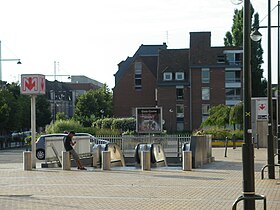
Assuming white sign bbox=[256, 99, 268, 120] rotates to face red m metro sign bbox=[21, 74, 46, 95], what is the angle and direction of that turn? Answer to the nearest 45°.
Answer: approximately 45° to its right

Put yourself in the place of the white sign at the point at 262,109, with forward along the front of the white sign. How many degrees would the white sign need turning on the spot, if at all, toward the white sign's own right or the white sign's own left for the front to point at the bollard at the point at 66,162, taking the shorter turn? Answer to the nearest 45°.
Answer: approximately 45° to the white sign's own right

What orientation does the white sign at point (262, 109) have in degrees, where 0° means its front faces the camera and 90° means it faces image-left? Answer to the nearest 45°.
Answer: approximately 0°

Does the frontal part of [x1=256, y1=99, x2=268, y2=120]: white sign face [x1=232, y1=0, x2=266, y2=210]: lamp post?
yes

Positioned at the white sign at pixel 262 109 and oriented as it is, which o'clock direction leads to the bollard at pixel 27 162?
The bollard is roughly at 1 o'clock from the white sign.

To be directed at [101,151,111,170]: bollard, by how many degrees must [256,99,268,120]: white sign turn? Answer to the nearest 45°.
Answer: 0° — it already faces it

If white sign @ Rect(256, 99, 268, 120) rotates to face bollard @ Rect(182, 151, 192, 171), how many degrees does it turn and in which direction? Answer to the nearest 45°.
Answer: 0° — it already faces it
